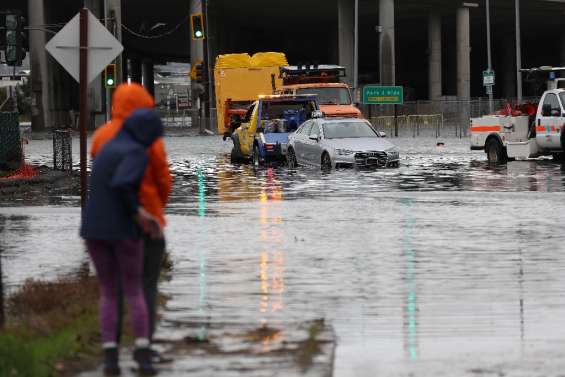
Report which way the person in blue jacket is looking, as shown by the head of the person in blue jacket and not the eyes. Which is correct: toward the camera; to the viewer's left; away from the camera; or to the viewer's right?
away from the camera

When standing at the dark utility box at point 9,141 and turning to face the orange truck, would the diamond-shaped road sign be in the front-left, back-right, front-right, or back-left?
back-right

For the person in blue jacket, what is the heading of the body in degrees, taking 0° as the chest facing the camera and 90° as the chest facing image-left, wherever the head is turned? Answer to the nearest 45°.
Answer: approximately 225°

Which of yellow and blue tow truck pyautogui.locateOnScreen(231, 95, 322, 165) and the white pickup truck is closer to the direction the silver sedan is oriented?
the white pickup truck

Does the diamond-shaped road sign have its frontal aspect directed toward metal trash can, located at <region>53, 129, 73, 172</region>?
yes

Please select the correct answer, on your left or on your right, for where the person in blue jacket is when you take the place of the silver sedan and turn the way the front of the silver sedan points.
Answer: on your right

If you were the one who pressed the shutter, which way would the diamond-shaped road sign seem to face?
facing away from the viewer

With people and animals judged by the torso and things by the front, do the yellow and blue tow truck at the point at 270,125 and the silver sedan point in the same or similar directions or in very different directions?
very different directions

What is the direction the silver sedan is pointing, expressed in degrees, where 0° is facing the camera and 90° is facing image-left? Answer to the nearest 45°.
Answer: approximately 315°

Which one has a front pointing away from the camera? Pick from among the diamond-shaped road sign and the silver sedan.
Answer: the diamond-shaped road sign

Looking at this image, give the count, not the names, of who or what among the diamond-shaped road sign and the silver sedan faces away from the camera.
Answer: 1

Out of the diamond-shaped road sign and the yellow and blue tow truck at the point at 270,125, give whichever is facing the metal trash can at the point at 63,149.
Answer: the diamond-shaped road sign

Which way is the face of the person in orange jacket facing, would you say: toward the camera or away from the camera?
away from the camera

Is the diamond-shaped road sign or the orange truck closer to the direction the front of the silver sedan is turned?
the diamond-shaped road sign
